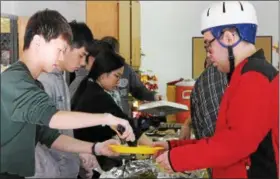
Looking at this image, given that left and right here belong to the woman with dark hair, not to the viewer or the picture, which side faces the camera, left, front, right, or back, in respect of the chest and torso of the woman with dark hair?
right

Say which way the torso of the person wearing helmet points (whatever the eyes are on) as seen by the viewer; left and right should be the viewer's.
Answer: facing to the left of the viewer

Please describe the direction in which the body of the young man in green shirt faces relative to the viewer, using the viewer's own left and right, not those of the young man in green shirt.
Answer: facing to the right of the viewer

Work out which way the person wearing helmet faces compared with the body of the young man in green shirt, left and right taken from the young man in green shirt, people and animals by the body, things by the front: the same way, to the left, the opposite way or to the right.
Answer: the opposite way

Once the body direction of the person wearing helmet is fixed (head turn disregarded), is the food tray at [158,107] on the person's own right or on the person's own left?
on the person's own right

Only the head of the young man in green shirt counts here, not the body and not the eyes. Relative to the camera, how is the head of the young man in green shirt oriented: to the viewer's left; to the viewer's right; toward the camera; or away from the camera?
to the viewer's right
